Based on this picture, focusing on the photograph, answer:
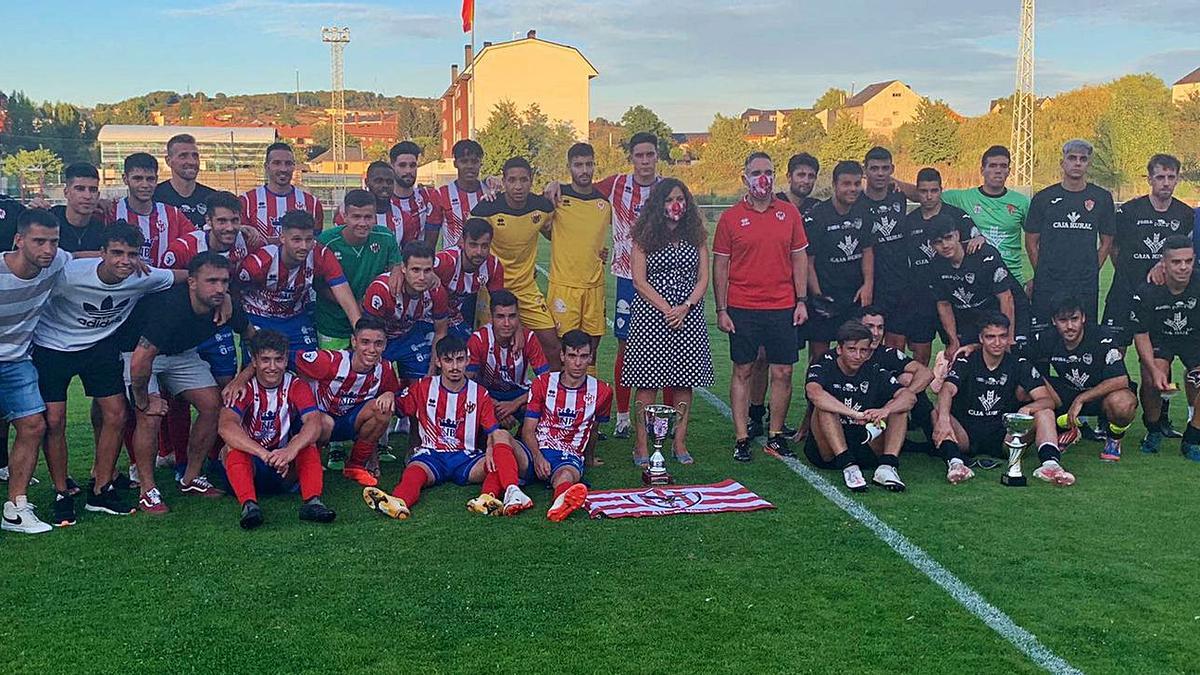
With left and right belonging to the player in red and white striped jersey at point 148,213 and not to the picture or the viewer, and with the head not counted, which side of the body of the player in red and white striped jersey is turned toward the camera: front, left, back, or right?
front

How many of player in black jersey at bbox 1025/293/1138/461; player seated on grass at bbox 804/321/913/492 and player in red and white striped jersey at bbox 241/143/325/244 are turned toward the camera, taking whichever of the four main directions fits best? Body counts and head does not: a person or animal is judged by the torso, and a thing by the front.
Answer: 3

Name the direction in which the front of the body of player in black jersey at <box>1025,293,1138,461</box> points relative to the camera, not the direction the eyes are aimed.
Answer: toward the camera

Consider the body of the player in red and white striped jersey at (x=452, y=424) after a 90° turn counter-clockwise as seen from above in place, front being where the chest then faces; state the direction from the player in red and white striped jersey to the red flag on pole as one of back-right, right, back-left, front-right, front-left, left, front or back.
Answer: left

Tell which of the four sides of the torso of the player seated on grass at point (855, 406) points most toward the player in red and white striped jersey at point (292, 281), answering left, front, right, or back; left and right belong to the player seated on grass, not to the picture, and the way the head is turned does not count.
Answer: right

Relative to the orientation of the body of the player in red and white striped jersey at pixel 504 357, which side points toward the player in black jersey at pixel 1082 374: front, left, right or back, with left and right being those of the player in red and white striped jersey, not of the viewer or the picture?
left

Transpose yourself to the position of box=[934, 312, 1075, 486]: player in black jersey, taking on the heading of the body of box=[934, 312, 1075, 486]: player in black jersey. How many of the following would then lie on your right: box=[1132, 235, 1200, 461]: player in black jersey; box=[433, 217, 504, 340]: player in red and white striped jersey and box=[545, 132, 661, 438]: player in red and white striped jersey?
2

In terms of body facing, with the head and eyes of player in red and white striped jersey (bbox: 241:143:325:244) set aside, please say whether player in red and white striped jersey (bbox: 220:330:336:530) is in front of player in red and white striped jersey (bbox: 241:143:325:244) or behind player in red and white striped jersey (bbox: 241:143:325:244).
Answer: in front

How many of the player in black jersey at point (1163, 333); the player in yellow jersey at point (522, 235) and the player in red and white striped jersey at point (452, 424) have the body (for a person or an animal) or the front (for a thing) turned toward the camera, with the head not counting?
3

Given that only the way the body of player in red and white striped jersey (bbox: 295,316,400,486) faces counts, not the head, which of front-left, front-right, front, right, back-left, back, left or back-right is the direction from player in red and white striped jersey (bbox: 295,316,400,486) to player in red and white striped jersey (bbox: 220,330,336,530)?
right

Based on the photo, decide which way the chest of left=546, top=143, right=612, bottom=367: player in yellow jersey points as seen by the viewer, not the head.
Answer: toward the camera
